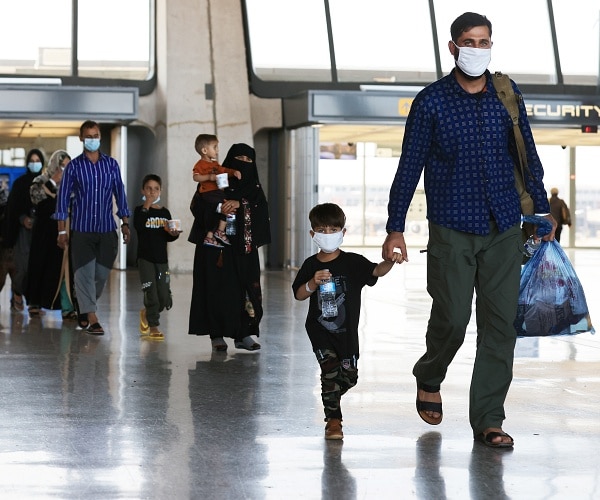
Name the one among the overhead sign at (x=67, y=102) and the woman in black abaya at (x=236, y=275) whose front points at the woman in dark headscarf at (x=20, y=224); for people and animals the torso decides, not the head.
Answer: the overhead sign

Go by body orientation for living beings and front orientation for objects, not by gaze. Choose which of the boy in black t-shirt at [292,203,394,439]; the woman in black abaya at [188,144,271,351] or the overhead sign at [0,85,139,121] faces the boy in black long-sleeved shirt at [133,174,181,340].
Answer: the overhead sign

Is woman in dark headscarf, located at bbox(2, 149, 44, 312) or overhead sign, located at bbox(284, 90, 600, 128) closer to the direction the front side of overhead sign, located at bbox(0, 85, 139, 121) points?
the woman in dark headscarf

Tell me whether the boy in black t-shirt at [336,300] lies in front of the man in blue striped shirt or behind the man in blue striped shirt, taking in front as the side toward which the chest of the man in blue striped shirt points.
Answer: in front

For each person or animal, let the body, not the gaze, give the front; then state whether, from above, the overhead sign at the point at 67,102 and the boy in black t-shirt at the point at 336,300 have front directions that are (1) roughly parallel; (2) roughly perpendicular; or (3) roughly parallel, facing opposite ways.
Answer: roughly parallel

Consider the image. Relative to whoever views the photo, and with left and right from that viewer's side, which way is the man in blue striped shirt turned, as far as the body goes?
facing the viewer

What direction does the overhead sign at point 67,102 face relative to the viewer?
toward the camera

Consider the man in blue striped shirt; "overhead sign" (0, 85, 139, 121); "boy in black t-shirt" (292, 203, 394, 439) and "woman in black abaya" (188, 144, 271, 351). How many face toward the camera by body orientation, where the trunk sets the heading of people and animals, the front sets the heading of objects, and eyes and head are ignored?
4

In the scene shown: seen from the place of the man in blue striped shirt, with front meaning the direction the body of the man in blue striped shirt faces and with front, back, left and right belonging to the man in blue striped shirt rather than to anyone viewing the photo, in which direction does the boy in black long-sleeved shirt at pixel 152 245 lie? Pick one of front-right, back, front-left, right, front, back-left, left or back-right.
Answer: left

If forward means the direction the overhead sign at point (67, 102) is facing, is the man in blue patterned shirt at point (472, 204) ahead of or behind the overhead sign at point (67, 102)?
ahead

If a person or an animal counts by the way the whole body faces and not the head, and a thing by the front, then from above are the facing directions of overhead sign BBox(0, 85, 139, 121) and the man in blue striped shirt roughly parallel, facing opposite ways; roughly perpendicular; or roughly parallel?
roughly parallel

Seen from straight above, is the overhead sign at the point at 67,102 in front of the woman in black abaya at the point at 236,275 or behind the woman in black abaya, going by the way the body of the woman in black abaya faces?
behind

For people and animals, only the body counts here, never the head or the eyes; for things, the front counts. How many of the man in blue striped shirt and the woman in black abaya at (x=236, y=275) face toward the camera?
2

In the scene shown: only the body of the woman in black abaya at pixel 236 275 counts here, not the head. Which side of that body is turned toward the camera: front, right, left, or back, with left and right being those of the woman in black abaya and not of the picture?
front
